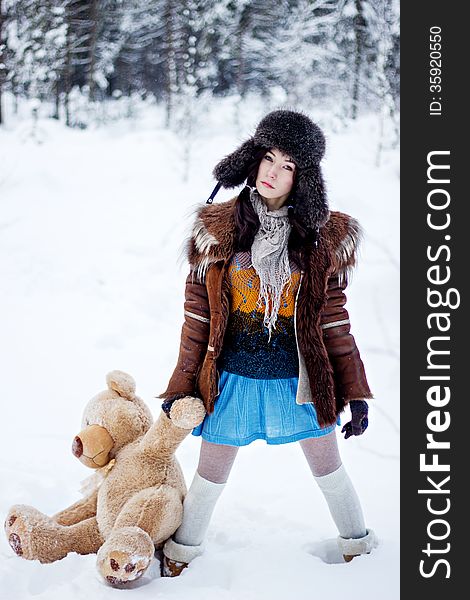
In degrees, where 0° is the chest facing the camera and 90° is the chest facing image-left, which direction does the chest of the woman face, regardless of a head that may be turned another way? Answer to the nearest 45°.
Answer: approximately 0°

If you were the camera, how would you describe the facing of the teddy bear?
facing the viewer and to the left of the viewer

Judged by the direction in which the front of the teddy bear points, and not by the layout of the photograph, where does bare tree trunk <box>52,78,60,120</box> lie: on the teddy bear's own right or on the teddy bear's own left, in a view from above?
on the teddy bear's own right

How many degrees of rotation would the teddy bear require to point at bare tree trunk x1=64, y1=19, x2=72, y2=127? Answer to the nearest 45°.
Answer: approximately 135° to its right

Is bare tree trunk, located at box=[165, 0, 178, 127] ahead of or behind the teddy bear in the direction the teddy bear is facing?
behind

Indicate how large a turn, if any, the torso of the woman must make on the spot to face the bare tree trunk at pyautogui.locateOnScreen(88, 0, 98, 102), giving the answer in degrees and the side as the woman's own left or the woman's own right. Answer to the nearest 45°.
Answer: approximately 180°

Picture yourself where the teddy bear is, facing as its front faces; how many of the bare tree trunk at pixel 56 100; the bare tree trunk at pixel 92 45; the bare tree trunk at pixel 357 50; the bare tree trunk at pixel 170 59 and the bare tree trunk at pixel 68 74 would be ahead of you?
0

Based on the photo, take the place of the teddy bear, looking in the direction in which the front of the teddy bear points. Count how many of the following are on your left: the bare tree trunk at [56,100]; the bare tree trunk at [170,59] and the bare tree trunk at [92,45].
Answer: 0

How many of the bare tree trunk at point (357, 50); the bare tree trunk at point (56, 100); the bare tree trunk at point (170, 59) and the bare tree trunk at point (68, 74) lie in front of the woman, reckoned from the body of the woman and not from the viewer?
0

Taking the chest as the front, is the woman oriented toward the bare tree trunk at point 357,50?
no

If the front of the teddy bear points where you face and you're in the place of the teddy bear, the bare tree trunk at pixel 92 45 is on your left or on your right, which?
on your right

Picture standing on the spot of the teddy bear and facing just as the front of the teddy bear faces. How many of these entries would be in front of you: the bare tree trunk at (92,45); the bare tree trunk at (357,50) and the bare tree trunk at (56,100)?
0

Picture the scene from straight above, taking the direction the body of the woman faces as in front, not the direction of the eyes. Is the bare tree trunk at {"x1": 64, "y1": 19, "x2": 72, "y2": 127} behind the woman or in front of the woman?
behind
